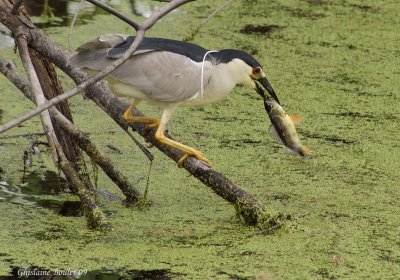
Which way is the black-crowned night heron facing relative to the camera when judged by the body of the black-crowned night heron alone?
to the viewer's right

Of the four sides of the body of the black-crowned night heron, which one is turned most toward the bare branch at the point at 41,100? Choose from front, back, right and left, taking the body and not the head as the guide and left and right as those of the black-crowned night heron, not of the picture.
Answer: back
